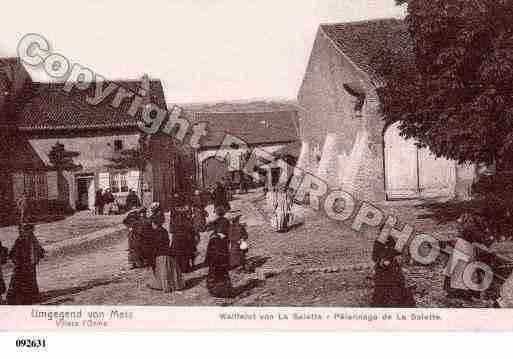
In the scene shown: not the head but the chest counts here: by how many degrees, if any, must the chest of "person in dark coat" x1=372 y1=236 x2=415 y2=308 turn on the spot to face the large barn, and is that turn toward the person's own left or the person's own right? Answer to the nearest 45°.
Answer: approximately 135° to the person's own right

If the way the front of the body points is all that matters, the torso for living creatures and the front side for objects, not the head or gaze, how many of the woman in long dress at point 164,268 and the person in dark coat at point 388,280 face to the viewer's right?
0
